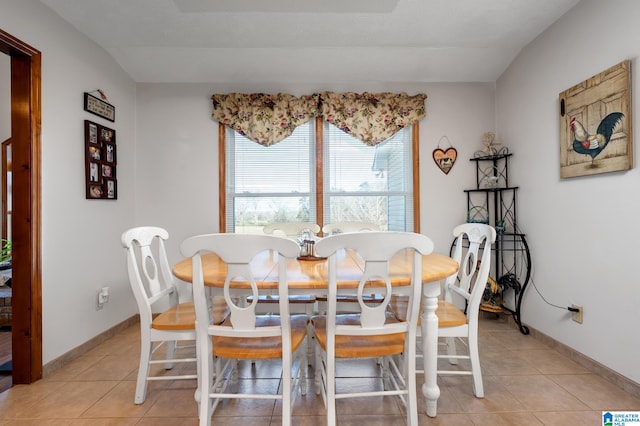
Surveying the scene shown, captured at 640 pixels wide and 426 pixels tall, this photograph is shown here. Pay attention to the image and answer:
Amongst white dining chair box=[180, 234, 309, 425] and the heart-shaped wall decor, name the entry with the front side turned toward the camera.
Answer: the heart-shaped wall decor

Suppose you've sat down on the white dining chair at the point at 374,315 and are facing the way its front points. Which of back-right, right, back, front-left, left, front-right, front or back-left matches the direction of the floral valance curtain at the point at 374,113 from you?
front

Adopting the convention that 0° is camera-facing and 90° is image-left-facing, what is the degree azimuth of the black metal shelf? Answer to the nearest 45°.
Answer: approximately 45°

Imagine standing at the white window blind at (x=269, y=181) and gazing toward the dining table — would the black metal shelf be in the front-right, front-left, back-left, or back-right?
front-left

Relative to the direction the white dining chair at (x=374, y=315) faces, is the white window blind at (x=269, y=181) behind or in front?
in front

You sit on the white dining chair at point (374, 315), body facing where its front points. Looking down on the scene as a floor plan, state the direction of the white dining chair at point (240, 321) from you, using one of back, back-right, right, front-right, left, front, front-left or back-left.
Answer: left

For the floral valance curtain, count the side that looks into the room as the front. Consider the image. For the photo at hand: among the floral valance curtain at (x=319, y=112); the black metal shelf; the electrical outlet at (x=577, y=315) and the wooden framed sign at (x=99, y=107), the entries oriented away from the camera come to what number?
0

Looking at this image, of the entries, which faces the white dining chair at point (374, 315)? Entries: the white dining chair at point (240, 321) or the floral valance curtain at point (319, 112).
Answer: the floral valance curtain

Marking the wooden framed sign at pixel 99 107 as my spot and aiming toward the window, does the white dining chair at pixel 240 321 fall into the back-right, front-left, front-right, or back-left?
front-right

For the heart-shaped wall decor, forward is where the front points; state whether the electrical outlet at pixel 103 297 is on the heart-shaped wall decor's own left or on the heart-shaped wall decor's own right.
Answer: on the heart-shaped wall decor's own right

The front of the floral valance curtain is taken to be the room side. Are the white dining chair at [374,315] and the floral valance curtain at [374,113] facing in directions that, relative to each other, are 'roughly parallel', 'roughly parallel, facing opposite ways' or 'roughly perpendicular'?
roughly parallel, facing opposite ways

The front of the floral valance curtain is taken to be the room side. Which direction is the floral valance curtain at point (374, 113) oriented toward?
toward the camera

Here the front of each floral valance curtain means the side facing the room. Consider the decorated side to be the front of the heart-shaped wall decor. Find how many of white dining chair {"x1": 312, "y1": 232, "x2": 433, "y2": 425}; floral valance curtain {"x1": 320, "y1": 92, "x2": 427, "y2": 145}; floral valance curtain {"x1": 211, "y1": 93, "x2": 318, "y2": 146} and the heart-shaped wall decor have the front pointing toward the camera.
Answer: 3

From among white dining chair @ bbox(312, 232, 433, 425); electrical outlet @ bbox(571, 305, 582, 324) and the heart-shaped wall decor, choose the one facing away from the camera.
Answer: the white dining chair

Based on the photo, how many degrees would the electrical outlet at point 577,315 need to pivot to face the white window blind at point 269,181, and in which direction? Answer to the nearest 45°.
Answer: approximately 45° to its right

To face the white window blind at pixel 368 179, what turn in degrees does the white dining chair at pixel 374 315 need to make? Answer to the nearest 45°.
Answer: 0° — it already faces it

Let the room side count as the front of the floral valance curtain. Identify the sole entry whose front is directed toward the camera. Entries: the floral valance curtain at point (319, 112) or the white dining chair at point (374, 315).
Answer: the floral valance curtain

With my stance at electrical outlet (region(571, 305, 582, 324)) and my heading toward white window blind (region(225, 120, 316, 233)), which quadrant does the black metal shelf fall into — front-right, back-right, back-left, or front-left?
front-right

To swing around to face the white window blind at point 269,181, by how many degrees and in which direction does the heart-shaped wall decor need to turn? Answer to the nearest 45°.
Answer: approximately 90° to its right

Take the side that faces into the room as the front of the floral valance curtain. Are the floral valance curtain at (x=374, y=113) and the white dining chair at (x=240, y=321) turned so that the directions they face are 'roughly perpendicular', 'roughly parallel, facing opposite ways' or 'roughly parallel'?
roughly parallel, facing opposite ways
